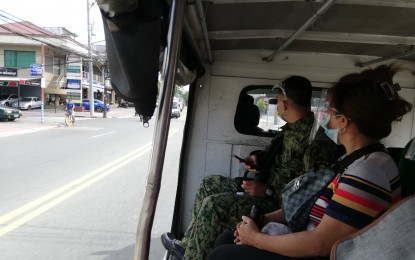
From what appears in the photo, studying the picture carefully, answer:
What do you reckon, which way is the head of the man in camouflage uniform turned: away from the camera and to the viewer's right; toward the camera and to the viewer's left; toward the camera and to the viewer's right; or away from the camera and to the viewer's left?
away from the camera and to the viewer's left

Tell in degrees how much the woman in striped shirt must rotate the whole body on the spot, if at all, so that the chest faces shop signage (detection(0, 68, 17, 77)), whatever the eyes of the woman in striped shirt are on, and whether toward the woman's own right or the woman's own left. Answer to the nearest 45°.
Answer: approximately 45° to the woman's own right

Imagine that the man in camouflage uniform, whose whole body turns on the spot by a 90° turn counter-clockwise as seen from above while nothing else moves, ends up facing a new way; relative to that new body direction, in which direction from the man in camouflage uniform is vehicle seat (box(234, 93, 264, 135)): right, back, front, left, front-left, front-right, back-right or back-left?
back

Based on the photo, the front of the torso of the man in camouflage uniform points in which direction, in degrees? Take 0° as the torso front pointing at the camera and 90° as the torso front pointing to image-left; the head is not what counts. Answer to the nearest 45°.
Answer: approximately 90°

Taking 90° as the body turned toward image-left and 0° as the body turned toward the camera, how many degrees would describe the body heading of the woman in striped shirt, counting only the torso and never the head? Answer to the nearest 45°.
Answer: approximately 90°

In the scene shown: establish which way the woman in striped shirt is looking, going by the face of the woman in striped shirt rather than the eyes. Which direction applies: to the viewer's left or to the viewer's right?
to the viewer's left

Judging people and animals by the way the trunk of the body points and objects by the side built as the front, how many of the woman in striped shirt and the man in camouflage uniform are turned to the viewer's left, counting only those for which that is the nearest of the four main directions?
2

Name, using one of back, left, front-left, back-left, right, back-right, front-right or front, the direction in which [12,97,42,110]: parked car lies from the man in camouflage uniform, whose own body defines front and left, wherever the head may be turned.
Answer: front-right

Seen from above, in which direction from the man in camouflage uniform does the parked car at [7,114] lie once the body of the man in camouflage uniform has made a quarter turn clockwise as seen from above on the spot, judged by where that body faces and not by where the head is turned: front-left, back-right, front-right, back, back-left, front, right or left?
front-left

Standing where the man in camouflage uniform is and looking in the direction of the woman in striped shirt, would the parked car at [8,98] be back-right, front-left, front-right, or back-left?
back-right
